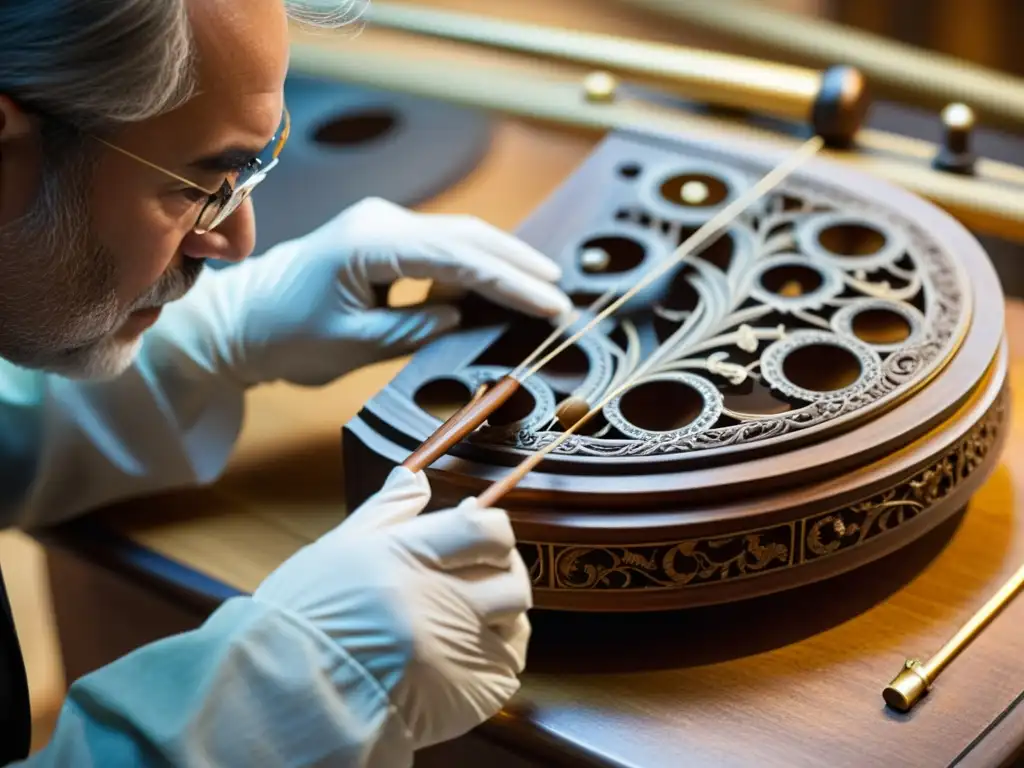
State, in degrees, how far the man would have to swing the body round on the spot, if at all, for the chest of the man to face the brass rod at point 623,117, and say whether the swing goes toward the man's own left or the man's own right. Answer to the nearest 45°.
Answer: approximately 90° to the man's own left

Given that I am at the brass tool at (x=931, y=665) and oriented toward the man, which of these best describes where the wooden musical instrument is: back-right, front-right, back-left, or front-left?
front-right

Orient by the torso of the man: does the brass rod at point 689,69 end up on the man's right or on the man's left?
on the man's left

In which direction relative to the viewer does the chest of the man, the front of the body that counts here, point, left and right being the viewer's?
facing to the right of the viewer

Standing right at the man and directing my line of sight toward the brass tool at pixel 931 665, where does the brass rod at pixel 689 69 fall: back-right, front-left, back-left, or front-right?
front-left

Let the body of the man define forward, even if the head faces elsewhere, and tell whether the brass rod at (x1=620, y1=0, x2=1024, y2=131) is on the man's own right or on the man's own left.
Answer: on the man's own left

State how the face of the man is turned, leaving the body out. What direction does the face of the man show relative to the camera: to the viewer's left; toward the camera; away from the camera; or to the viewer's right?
to the viewer's right
